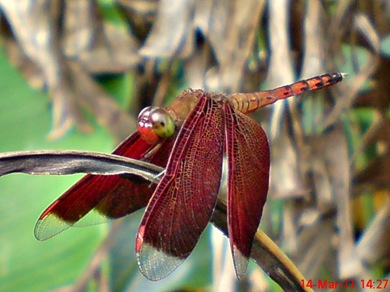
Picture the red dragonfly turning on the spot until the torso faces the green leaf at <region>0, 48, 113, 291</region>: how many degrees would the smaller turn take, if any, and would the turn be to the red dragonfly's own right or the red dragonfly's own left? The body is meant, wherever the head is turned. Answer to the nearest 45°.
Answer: approximately 90° to the red dragonfly's own right

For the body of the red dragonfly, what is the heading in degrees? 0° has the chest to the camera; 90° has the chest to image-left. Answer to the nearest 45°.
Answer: approximately 45°
